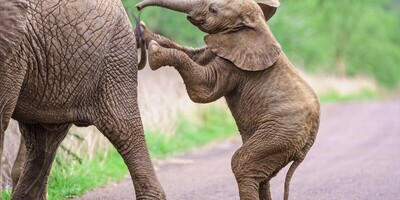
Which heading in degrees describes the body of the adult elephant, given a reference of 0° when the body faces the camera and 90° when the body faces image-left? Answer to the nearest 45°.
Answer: approximately 90°
